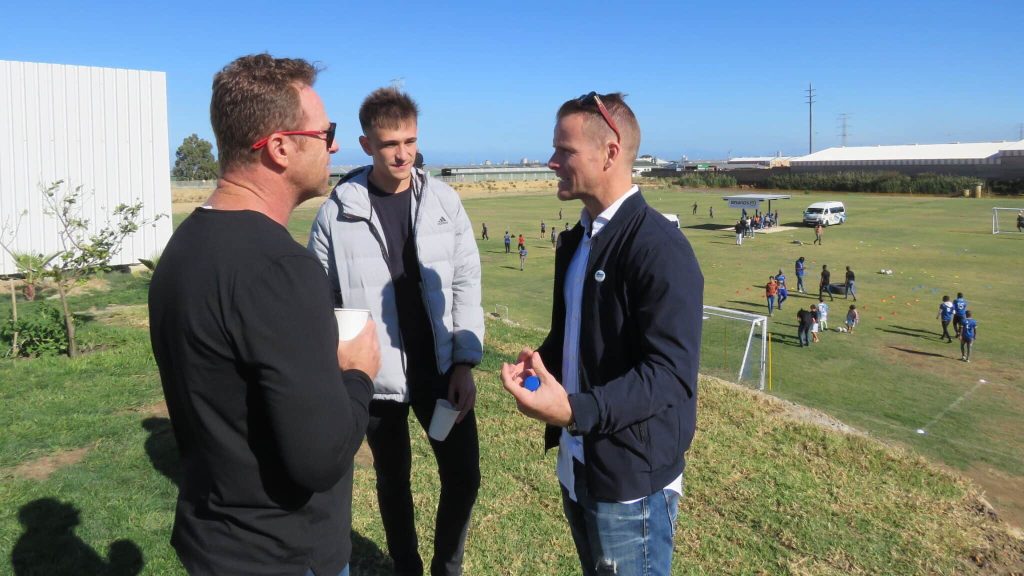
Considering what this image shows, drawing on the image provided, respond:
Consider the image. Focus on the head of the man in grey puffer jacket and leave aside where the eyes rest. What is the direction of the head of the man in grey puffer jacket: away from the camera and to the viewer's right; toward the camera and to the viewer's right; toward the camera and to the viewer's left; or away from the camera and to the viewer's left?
toward the camera and to the viewer's right

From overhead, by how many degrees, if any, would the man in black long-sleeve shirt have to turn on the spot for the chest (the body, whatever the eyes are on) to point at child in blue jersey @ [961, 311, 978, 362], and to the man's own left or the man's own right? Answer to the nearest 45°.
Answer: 0° — they already face them

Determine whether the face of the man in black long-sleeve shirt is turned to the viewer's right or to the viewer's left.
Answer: to the viewer's right

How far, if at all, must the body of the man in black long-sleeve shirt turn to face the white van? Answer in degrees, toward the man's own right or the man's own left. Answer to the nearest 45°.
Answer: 0° — they already face it

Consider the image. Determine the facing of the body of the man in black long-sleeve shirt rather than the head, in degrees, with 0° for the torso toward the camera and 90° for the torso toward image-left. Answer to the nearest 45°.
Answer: approximately 225°

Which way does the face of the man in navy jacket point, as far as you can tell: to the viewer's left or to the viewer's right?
to the viewer's left
